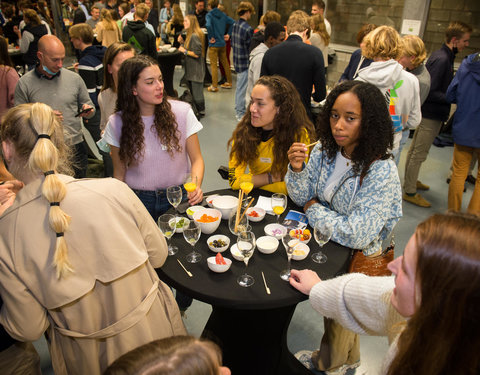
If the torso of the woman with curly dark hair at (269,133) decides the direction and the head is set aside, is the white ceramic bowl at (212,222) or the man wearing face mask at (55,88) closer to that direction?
the white ceramic bowl

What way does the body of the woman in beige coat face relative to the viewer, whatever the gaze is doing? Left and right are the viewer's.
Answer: facing away from the viewer

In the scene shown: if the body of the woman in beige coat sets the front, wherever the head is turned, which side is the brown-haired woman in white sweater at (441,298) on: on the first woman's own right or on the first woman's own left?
on the first woman's own right

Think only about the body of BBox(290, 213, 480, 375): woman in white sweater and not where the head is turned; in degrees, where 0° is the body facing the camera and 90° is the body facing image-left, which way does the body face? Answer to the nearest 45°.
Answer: approximately 90°

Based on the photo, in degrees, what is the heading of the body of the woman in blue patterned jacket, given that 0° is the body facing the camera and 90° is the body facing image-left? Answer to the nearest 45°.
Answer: approximately 45°

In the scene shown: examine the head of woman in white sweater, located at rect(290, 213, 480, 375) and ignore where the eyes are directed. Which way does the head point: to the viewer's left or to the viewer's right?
to the viewer's left
